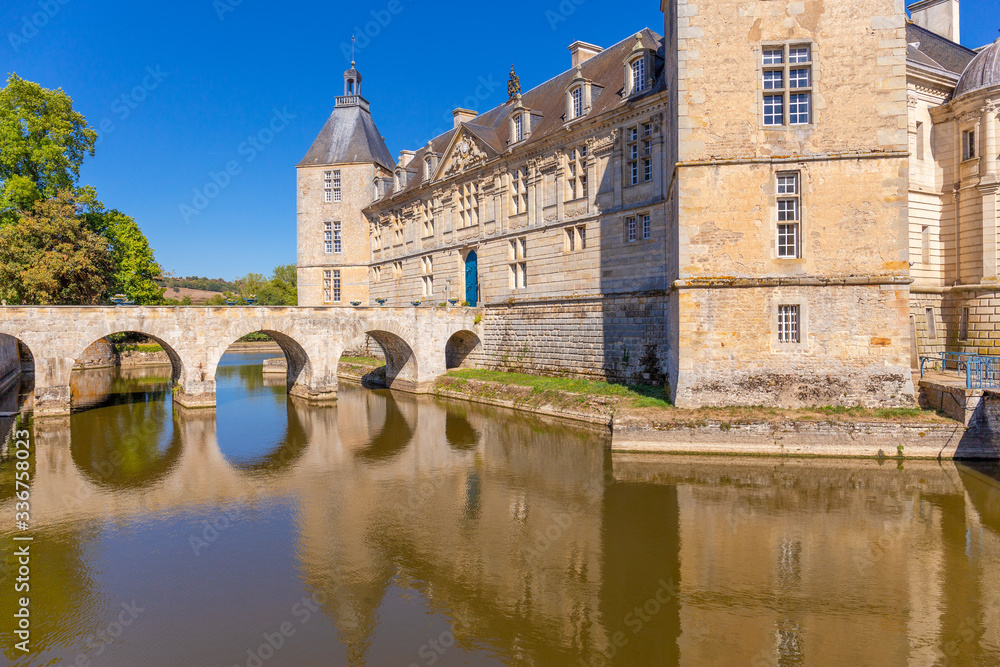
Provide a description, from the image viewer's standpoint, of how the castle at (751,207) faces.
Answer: facing the viewer and to the left of the viewer

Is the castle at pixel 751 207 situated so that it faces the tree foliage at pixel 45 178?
no

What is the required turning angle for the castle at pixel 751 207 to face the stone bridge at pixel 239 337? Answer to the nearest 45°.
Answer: approximately 45° to its right

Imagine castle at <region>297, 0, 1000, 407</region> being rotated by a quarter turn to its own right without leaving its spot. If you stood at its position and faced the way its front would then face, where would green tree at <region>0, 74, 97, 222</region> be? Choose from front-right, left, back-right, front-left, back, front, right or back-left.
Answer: front-left

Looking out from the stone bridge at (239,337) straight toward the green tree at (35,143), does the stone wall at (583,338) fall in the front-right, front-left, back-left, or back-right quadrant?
back-right

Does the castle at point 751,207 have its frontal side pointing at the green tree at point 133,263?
no
